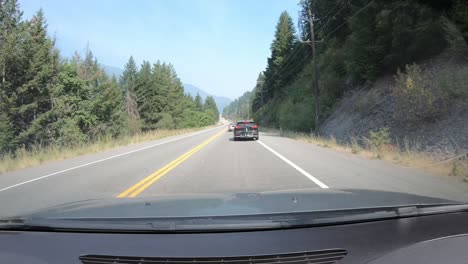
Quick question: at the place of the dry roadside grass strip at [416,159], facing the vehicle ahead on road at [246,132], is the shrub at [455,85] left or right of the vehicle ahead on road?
right

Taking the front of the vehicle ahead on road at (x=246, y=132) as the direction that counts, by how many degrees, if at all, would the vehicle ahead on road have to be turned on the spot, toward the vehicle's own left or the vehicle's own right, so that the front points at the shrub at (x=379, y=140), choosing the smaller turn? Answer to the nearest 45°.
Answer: approximately 135° to the vehicle's own right

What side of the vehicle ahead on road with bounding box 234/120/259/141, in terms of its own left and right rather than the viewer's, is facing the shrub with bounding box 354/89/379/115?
right

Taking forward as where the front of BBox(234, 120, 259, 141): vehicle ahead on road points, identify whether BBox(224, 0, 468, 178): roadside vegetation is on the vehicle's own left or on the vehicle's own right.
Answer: on the vehicle's own right

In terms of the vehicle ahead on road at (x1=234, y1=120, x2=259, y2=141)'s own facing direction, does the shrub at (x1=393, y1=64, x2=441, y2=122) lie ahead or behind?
behind

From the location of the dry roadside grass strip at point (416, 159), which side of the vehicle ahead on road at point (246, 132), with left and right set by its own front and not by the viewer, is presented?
back

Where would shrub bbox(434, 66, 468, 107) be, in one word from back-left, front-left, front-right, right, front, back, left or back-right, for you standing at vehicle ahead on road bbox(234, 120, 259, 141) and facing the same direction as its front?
back-right

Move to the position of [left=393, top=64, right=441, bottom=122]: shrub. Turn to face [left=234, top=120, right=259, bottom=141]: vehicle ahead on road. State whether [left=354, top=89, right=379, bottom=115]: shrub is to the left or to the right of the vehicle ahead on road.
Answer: right

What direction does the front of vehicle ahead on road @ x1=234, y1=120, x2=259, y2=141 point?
away from the camera
